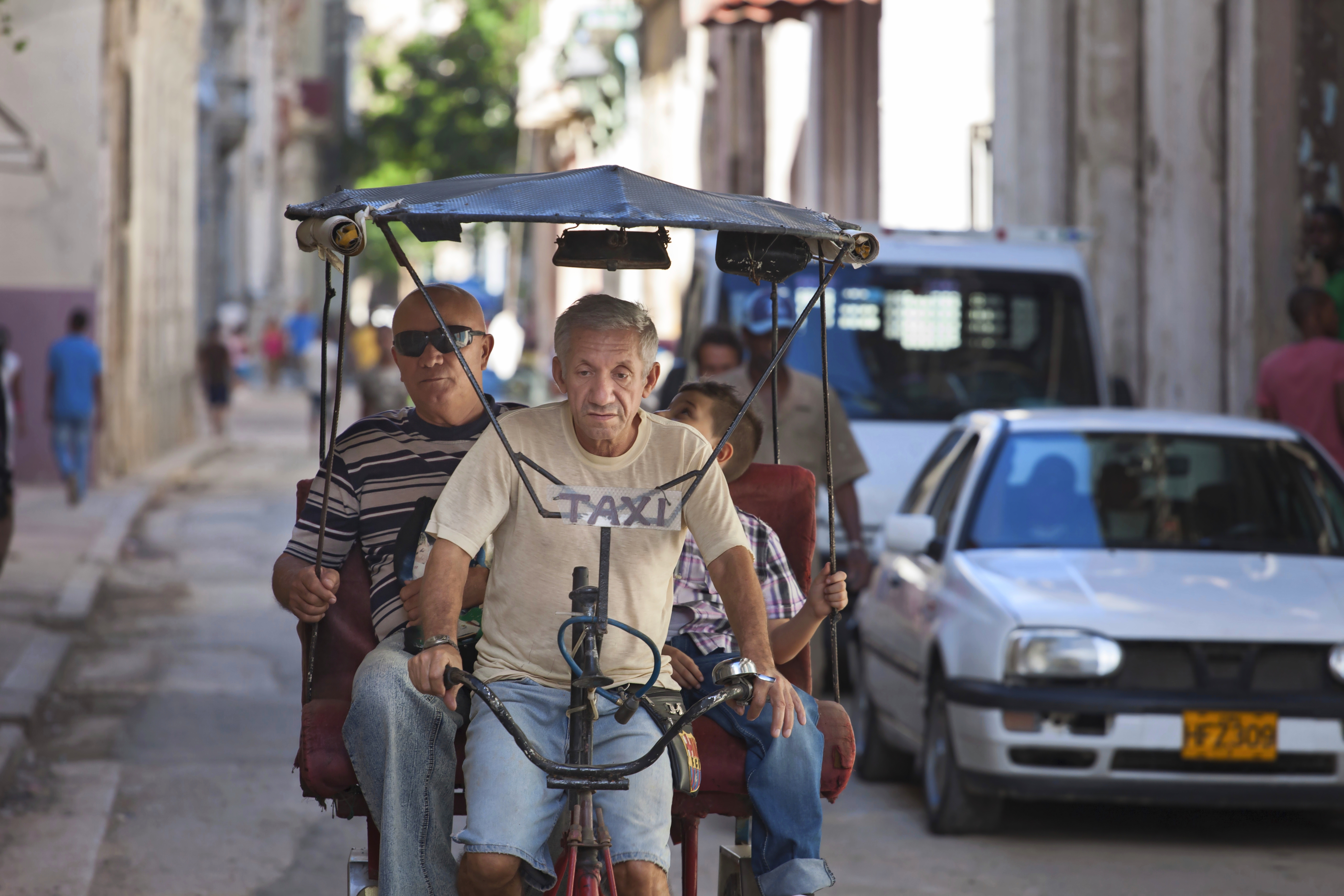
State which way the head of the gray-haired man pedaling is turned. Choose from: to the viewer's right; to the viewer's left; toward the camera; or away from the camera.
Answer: toward the camera

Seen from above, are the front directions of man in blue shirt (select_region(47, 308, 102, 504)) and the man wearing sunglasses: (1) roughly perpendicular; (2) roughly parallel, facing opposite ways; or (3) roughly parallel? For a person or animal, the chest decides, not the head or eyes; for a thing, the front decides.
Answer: roughly parallel, facing opposite ways

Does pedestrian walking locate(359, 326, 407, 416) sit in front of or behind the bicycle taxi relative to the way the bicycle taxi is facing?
behind

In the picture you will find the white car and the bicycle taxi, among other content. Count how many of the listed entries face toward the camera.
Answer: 2

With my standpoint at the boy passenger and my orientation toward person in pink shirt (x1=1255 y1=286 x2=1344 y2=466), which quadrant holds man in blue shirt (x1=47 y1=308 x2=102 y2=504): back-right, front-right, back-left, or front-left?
front-left

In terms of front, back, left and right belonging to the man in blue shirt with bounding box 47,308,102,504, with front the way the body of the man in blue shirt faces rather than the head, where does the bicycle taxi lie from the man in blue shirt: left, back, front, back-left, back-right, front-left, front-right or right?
back

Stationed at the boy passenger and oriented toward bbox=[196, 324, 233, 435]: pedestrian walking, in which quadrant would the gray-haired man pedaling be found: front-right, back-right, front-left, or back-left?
back-left

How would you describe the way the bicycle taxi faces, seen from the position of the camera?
facing the viewer

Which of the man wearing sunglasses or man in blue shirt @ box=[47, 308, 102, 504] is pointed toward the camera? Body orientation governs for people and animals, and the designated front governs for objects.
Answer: the man wearing sunglasses

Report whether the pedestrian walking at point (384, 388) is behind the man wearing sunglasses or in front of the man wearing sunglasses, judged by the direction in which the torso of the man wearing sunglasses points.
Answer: behind

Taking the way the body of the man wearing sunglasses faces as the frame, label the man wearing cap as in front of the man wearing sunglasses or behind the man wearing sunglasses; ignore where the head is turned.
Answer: behind

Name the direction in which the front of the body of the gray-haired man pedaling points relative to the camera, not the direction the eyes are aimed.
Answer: toward the camera

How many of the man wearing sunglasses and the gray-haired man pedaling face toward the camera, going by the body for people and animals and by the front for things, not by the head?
2

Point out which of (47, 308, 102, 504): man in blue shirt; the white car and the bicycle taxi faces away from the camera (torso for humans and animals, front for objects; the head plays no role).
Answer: the man in blue shirt
